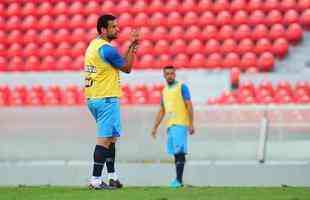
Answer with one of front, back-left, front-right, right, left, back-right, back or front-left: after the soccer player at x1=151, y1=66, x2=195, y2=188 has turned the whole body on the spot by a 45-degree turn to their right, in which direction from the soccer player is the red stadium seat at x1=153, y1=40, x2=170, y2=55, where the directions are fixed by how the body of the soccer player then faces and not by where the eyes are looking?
right

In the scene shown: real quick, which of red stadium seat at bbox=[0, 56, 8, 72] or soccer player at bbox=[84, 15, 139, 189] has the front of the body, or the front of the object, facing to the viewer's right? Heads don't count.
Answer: the soccer player

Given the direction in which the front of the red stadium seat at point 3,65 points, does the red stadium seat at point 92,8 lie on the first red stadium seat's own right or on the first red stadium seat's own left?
on the first red stadium seat's own left

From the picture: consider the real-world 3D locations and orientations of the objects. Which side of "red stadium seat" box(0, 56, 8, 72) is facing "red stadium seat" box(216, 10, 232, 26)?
left

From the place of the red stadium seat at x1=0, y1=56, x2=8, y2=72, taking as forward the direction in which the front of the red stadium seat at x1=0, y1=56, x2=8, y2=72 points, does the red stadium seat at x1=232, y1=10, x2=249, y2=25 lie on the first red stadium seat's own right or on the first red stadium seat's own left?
on the first red stadium seat's own left

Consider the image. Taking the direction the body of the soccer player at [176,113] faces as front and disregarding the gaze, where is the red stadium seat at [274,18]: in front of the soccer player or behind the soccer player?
behind

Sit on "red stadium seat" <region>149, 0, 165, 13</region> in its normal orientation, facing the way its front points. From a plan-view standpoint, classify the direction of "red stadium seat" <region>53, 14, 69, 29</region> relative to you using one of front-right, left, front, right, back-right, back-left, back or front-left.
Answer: right

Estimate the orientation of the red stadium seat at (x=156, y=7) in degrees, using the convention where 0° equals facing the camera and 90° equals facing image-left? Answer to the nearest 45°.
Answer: approximately 0°

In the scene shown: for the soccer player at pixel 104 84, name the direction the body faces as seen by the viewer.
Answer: to the viewer's right

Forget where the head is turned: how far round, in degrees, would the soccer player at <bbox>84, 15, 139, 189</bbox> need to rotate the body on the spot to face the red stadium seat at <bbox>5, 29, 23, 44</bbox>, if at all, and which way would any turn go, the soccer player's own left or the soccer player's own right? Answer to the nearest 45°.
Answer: approximately 90° to the soccer player's own left

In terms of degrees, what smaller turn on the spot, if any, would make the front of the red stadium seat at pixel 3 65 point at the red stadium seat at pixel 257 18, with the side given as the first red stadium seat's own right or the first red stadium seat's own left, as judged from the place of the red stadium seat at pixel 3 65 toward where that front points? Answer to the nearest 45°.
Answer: approximately 90° to the first red stadium seat's own left
